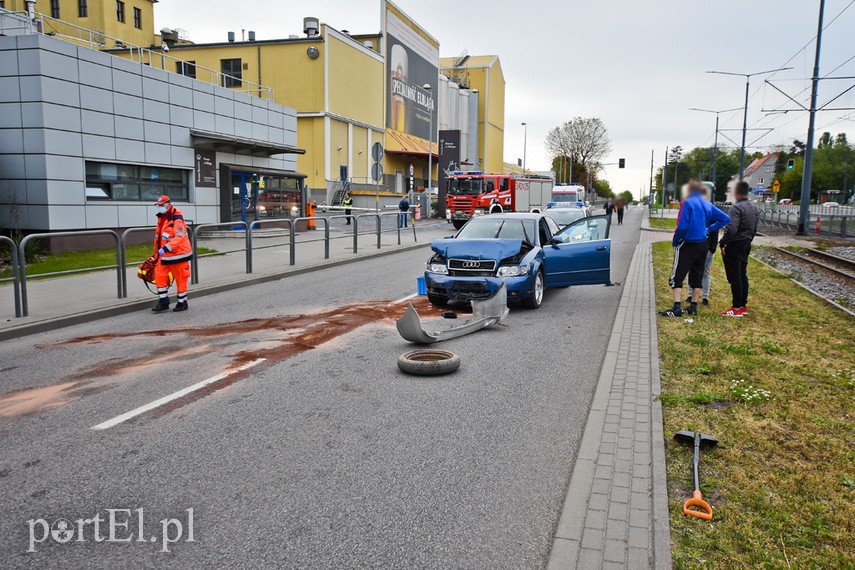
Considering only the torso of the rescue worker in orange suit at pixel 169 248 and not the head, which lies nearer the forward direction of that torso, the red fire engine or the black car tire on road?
the black car tire on road

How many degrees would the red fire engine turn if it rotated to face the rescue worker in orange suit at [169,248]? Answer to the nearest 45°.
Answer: approximately 45° to its left

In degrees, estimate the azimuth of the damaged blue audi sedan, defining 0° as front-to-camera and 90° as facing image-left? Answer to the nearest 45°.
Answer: approximately 45°

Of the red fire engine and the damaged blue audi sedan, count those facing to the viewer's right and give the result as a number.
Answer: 0

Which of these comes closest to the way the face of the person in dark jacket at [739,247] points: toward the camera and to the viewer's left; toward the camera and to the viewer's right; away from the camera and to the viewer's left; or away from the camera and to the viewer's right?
away from the camera and to the viewer's left

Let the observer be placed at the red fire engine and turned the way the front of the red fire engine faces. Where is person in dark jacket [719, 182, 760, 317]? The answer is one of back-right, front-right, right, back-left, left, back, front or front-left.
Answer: front-left

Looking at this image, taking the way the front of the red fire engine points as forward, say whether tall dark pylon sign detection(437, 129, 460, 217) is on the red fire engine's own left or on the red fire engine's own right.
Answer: on the red fire engine's own right
